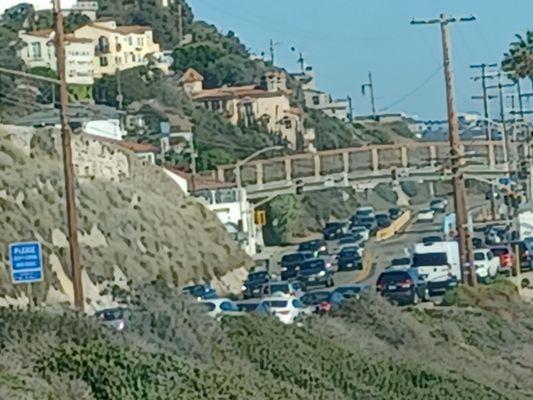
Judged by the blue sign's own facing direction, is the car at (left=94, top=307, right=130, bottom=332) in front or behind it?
in front

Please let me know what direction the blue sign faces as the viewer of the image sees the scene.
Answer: facing the viewer

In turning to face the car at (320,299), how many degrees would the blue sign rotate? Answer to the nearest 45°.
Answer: approximately 135° to its left
